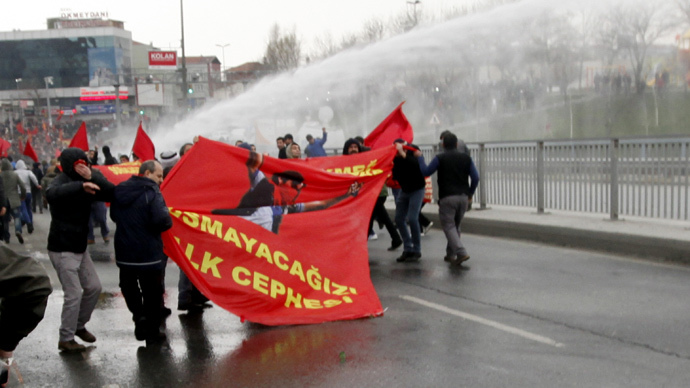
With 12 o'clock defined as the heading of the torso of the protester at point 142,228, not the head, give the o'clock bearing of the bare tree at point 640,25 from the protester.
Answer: The bare tree is roughly at 12 o'clock from the protester.

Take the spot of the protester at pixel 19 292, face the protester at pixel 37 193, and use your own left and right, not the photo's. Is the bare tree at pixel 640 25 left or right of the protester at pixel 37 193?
right

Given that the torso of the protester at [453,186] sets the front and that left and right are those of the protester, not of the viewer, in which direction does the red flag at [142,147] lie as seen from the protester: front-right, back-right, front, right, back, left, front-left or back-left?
front-left

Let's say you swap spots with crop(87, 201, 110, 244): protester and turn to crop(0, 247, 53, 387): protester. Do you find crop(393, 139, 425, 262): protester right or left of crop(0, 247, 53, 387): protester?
left

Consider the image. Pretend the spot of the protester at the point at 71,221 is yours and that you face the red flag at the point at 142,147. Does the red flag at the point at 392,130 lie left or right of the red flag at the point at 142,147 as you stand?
right

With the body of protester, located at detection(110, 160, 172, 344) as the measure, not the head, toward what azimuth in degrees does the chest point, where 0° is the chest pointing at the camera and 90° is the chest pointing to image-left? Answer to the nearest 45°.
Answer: approximately 225°

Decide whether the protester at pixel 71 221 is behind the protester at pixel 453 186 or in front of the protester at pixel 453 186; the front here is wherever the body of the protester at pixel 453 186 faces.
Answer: behind

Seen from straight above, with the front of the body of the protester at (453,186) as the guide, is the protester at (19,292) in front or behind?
behind

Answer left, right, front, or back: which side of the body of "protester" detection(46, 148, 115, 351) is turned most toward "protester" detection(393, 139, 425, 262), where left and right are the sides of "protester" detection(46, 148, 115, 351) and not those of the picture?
left

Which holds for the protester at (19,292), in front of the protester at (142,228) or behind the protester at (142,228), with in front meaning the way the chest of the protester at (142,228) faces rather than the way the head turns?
behind

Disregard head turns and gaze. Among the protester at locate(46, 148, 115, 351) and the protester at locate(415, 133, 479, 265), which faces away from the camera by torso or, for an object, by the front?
the protester at locate(415, 133, 479, 265)

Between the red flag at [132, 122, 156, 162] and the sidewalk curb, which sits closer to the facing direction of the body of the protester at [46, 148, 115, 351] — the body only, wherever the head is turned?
the sidewalk curb

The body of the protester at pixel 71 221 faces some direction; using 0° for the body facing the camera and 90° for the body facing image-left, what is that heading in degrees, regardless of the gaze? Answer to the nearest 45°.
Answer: approximately 315°

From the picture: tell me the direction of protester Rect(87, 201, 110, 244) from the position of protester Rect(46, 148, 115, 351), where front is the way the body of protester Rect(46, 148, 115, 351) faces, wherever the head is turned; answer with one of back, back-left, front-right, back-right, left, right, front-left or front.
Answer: back-left

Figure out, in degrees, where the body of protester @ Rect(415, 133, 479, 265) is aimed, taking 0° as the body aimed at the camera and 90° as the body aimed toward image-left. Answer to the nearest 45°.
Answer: approximately 180°
